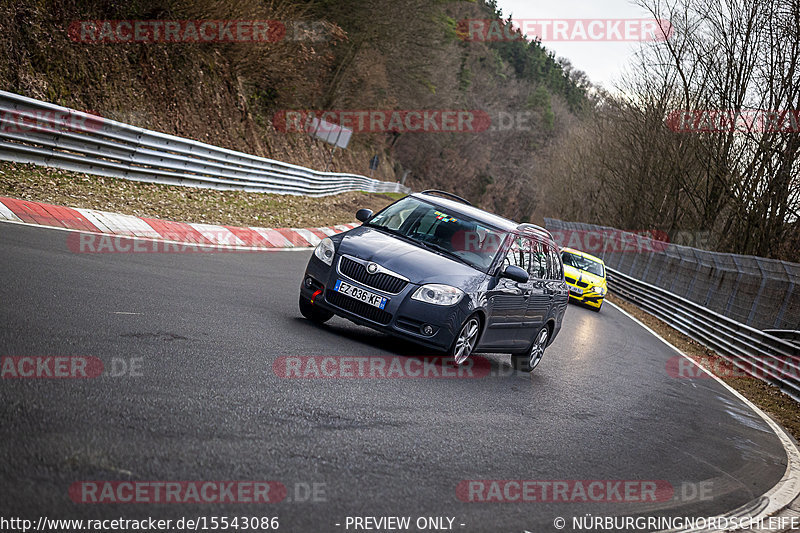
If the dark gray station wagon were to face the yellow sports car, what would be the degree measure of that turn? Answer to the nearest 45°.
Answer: approximately 135° to its right

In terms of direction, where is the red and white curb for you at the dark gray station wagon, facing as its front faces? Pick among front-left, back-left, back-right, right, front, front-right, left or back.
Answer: right

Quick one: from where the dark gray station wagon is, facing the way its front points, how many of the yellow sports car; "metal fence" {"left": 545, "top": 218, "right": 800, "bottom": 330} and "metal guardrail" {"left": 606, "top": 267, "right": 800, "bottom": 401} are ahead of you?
0

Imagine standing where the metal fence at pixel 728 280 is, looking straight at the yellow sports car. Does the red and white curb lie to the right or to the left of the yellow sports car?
left

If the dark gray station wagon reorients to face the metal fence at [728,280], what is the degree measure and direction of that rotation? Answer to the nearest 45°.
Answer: approximately 180°

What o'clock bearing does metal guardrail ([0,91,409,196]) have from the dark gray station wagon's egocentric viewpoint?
The metal guardrail is roughly at 3 o'clock from the dark gray station wagon.

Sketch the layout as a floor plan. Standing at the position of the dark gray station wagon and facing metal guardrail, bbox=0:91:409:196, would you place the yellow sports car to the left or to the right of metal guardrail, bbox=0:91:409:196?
right

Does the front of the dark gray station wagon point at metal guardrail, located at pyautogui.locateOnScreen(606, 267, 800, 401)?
no

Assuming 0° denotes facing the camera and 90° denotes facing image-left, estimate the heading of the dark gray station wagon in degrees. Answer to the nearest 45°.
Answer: approximately 45°
